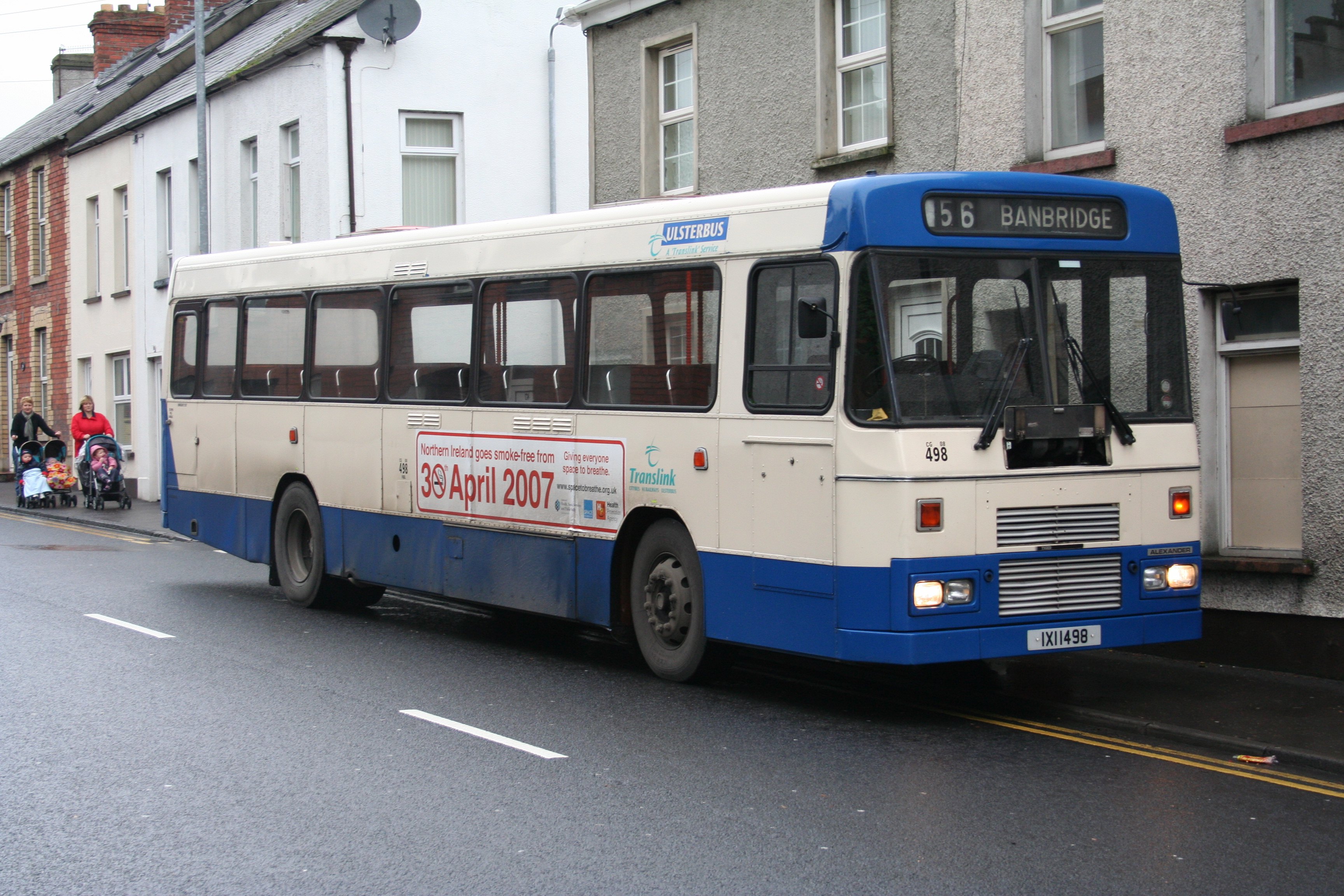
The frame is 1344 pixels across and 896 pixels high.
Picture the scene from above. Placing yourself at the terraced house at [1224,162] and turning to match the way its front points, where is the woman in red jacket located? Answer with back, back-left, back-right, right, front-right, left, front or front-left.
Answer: right

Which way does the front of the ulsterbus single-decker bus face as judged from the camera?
facing the viewer and to the right of the viewer

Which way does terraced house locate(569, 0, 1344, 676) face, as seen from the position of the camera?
facing the viewer and to the left of the viewer

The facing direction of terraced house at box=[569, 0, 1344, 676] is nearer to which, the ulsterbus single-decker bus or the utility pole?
the ulsterbus single-decker bus

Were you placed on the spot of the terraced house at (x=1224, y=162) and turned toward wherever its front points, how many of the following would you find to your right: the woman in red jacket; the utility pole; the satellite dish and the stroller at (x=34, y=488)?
4

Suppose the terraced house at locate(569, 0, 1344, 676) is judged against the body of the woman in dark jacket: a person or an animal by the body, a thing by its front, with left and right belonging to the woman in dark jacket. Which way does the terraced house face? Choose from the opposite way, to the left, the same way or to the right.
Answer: to the right

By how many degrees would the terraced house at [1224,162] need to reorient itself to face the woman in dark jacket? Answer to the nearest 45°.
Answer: approximately 90° to its right

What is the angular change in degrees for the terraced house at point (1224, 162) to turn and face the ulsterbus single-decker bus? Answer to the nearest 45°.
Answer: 0° — it already faces it

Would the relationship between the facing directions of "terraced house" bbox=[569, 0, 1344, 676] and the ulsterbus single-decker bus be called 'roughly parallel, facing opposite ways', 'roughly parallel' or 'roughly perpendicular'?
roughly perpendicular

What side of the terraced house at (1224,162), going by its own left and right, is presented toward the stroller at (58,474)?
right
